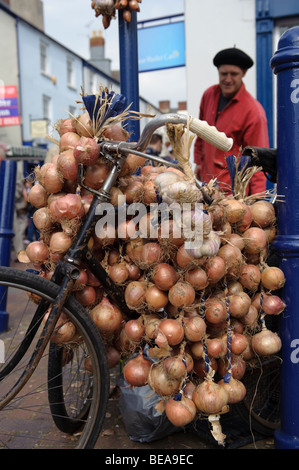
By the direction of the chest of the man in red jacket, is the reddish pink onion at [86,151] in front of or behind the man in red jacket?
in front

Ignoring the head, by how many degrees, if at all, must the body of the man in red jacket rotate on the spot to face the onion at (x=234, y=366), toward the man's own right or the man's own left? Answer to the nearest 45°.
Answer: approximately 45° to the man's own left

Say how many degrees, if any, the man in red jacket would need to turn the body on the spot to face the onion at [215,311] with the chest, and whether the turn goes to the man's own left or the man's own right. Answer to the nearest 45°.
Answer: approximately 45° to the man's own left

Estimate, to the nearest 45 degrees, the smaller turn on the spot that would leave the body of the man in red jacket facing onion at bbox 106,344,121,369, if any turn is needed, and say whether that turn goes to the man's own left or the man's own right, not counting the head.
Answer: approximately 45° to the man's own left

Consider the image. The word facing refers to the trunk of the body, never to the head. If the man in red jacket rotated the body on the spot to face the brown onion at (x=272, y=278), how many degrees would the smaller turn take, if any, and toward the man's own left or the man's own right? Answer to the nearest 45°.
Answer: approximately 45° to the man's own left

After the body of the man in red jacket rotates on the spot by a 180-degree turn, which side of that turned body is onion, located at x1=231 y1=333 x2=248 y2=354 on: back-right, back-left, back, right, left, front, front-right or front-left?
back-right

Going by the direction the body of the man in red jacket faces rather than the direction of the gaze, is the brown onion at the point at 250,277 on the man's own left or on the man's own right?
on the man's own left

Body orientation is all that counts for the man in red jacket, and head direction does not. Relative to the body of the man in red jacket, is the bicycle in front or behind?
in front

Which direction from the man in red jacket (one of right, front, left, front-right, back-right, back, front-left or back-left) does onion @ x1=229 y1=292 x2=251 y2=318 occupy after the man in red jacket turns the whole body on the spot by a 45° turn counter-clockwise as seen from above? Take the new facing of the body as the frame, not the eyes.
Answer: front

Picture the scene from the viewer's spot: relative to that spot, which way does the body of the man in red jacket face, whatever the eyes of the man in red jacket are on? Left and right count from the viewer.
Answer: facing the viewer and to the left of the viewer

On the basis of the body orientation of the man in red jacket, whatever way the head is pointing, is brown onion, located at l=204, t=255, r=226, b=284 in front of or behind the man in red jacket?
in front

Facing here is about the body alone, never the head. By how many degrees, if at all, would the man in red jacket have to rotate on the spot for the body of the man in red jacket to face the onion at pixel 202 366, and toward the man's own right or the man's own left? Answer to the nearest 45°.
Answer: approximately 45° to the man's own left

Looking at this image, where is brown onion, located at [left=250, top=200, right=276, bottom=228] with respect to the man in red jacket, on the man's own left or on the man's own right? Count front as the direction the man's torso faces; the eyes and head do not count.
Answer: on the man's own left

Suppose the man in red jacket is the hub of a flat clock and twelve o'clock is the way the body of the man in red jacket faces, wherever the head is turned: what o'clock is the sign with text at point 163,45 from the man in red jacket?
The sign with text is roughly at 4 o'clock from the man in red jacket.

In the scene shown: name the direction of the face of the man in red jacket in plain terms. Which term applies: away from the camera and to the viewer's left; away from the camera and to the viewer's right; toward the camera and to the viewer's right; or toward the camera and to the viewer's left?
toward the camera and to the viewer's left

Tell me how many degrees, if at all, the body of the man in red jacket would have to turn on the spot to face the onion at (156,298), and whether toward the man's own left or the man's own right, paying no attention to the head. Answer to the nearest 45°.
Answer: approximately 45° to the man's own left
